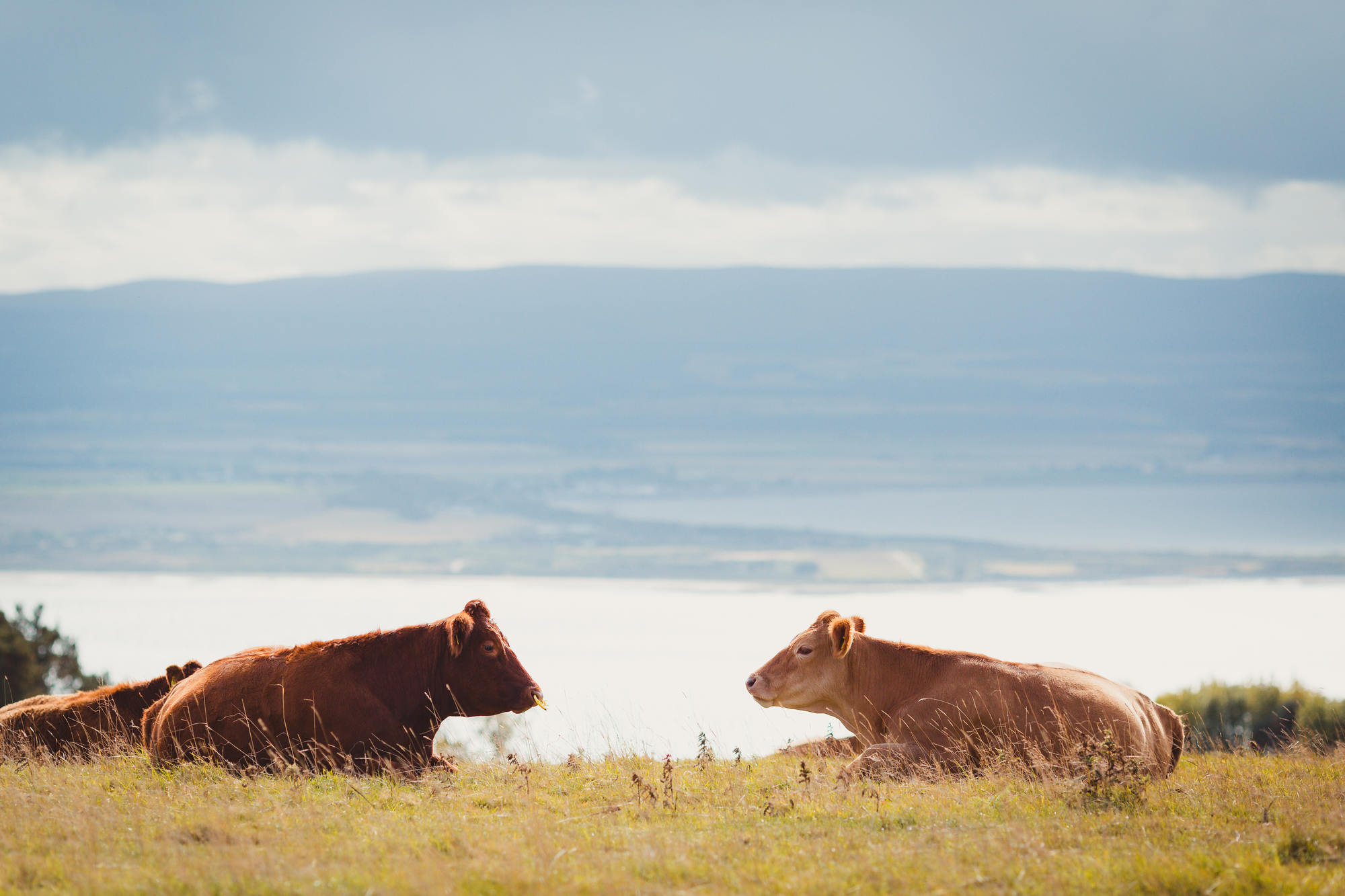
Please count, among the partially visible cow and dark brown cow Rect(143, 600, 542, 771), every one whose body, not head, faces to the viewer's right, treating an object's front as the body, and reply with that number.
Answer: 2

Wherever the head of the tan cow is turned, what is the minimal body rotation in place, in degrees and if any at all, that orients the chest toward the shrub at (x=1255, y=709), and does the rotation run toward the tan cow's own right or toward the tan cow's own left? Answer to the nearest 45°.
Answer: approximately 90° to the tan cow's own right

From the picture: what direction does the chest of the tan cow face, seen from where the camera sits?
to the viewer's left

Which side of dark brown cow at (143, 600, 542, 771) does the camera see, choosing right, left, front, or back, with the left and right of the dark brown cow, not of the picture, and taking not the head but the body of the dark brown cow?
right

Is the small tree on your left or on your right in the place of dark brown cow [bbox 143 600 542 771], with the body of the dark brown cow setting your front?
on your left

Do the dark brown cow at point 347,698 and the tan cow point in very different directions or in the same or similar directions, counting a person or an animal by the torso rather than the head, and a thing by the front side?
very different directions

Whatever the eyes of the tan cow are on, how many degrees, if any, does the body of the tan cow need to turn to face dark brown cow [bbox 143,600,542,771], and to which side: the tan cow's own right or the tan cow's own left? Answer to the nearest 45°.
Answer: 0° — it already faces it

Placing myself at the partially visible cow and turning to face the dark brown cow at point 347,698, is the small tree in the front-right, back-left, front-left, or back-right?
back-left

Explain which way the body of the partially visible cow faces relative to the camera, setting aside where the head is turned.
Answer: to the viewer's right

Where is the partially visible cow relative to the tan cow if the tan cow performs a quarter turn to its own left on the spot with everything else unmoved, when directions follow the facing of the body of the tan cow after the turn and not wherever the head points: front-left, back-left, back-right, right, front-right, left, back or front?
right

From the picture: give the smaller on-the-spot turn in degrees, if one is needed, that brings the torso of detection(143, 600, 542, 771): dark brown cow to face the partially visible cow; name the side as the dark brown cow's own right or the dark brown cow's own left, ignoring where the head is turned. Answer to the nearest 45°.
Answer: approximately 135° to the dark brown cow's own left
